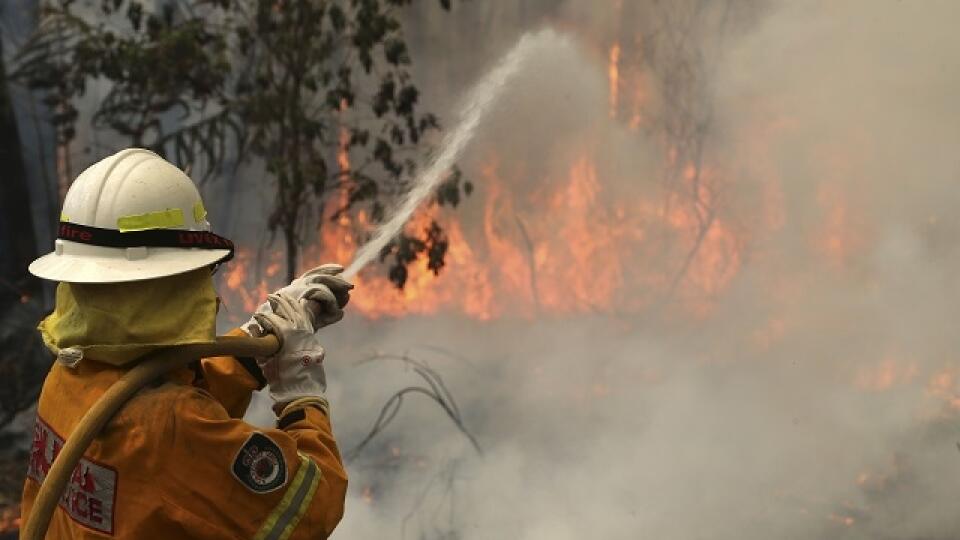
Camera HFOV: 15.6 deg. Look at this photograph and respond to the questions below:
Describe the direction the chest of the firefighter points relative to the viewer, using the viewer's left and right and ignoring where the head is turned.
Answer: facing away from the viewer and to the right of the viewer

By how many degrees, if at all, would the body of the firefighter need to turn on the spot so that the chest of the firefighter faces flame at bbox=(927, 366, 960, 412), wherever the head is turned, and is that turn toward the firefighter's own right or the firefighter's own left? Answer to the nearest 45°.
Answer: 0° — they already face it

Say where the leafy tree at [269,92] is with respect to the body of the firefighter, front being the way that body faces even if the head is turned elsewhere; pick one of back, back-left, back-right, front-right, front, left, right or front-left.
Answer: front-left
